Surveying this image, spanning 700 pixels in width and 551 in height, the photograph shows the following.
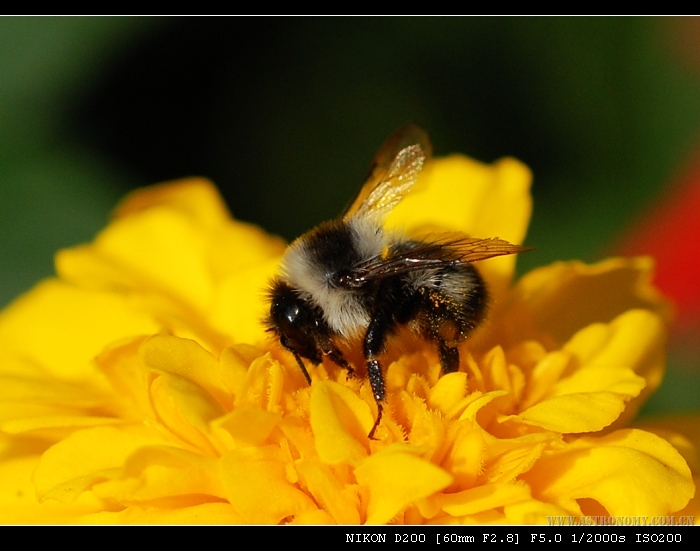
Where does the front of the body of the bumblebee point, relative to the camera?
to the viewer's left
